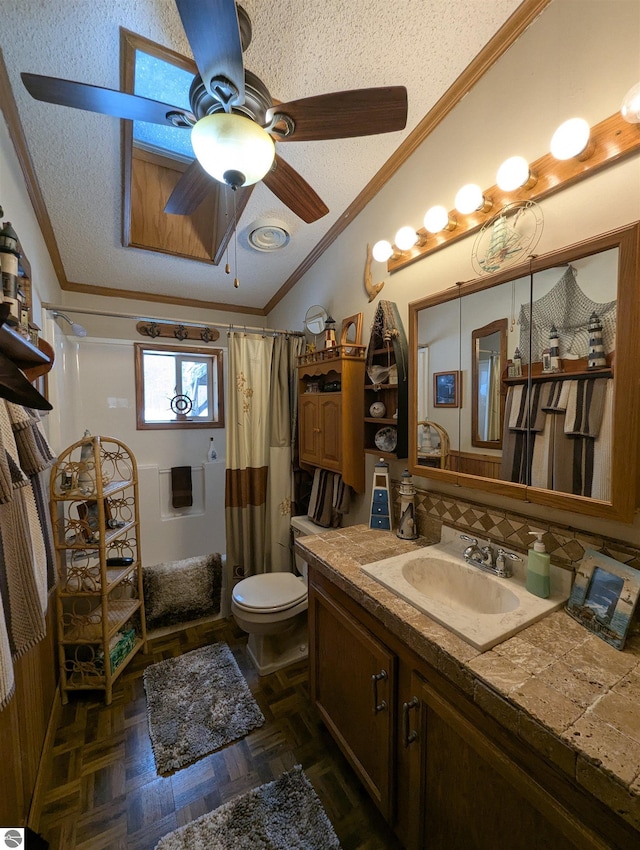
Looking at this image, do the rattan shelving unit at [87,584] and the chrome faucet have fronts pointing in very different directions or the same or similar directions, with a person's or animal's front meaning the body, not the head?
very different directions

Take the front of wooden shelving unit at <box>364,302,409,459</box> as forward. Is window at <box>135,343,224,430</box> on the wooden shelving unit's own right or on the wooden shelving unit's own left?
on the wooden shelving unit's own right

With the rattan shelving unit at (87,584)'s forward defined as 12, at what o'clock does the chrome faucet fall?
The chrome faucet is roughly at 12 o'clock from the rattan shelving unit.

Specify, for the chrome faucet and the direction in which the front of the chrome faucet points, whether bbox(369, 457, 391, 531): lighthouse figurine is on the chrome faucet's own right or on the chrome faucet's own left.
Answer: on the chrome faucet's own right

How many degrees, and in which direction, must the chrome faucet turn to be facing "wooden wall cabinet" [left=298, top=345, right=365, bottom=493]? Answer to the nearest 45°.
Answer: approximately 90° to its right

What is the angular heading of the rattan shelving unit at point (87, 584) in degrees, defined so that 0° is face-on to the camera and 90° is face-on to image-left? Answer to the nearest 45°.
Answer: approximately 315°

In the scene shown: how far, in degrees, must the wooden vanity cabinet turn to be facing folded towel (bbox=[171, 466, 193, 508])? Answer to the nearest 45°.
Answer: approximately 90° to its right

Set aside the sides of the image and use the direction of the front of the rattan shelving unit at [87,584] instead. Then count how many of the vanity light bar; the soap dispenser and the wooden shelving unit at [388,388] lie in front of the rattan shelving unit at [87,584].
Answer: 3

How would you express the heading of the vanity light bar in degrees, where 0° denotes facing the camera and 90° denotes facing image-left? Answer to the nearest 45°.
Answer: approximately 45°
